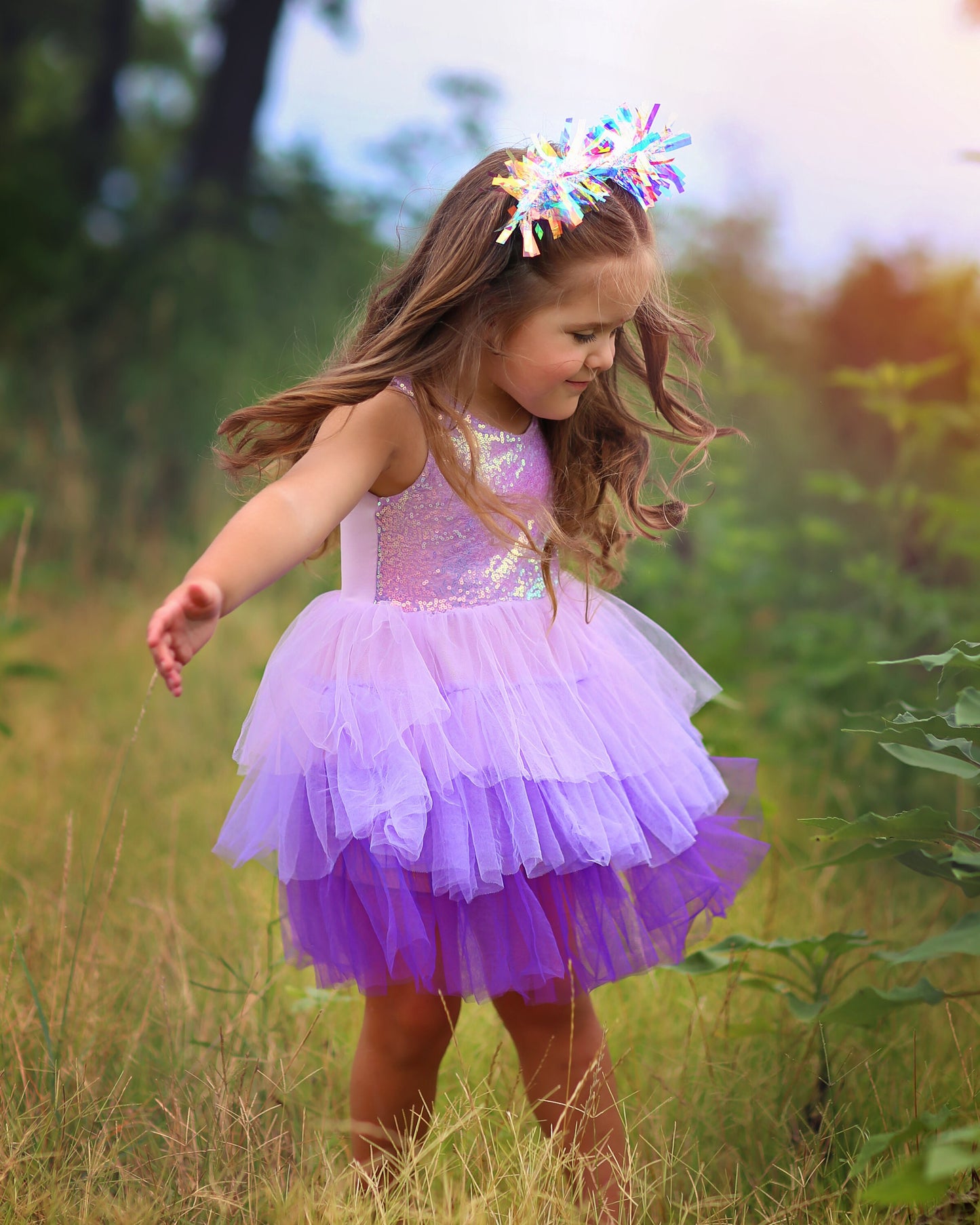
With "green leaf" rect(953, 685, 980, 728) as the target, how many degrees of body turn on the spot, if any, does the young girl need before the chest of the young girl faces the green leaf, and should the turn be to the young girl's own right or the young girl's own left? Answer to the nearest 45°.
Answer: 0° — they already face it

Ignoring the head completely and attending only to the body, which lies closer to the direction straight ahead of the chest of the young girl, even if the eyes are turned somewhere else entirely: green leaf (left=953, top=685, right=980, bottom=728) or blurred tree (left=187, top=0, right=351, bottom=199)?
the green leaf

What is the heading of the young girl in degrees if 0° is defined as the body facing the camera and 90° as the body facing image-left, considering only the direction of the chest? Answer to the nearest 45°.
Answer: approximately 315°
